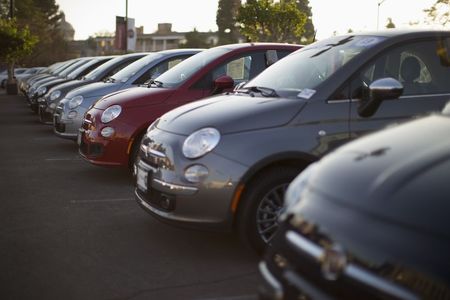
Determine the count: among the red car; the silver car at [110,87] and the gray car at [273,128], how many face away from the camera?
0

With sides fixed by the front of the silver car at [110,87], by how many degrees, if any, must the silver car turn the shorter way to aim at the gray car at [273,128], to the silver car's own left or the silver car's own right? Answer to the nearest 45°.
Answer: approximately 45° to the silver car's own left

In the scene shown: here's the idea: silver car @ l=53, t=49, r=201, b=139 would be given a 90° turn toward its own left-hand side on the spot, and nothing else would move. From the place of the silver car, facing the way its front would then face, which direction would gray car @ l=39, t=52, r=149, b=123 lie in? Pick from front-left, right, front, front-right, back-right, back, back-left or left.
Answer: back-left

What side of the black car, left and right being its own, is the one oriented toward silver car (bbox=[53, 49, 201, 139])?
right

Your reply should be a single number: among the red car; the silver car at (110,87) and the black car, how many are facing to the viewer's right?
0

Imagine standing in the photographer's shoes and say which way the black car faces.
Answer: facing the viewer and to the left of the viewer

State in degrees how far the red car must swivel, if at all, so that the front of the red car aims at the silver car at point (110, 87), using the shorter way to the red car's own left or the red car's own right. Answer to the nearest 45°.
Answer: approximately 135° to the red car's own right

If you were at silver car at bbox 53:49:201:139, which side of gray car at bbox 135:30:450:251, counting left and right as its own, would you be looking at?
right

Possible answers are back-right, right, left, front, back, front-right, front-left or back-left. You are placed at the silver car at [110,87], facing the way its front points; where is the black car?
front-left

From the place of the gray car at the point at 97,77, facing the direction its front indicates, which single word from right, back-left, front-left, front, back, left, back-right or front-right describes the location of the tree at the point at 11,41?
back-right

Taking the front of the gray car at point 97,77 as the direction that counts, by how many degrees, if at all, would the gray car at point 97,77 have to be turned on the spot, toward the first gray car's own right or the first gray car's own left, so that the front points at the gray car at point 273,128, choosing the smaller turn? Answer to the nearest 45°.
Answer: approximately 45° to the first gray car's own left

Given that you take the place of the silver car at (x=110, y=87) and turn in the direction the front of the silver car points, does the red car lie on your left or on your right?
on your left
